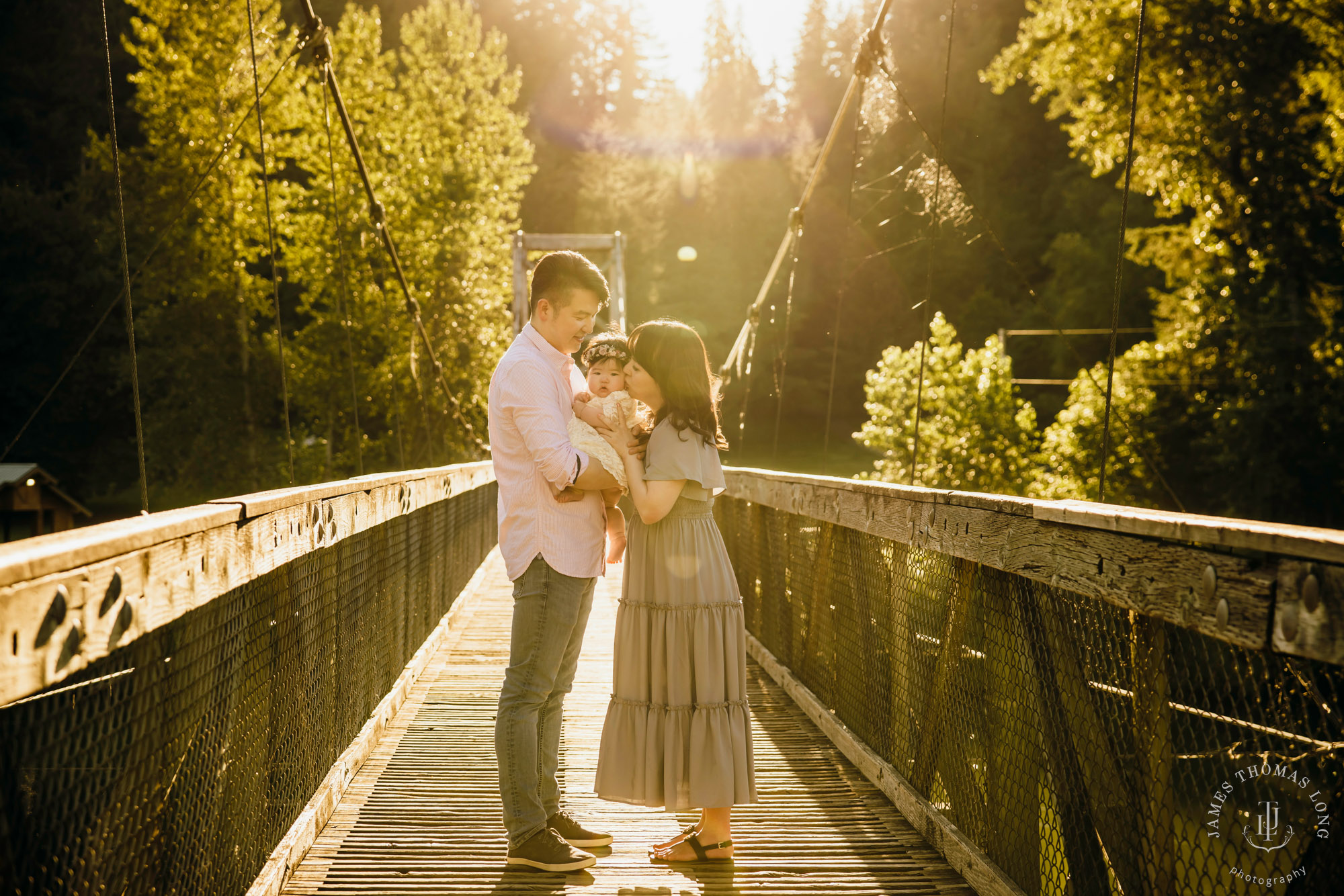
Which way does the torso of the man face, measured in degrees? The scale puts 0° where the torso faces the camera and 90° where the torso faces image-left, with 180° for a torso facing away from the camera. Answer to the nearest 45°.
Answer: approximately 270°

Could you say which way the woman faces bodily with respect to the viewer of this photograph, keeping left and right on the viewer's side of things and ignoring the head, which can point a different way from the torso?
facing to the left of the viewer

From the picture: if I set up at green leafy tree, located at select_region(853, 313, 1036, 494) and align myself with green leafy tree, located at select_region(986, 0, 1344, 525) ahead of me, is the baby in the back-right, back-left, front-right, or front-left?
front-right

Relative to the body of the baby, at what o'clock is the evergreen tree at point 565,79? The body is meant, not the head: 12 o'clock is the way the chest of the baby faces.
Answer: The evergreen tree is roughly at 6 o'clock from the baby.

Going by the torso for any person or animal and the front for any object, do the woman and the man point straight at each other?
yes

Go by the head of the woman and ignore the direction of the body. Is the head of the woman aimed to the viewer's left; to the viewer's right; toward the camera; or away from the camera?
to the viewer's left

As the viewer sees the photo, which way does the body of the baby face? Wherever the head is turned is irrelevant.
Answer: toward the camera

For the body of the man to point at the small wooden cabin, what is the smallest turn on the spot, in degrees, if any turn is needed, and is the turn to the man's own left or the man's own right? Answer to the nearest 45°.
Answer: approximately 135° to the man's own left

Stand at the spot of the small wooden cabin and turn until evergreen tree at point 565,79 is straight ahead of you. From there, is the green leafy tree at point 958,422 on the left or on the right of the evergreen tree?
right

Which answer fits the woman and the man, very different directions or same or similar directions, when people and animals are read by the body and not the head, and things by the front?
very different directions
